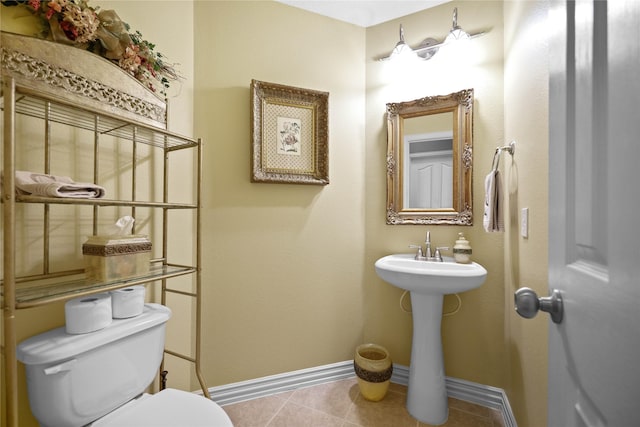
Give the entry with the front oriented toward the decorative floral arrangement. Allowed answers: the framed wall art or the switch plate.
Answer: the switch plate

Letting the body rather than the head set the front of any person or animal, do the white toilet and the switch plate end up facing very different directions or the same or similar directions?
very different directions

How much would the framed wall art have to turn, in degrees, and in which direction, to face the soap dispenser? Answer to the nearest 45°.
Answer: approximately 45° to its left

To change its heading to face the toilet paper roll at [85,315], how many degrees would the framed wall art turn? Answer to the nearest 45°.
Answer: approximately 90° to its right

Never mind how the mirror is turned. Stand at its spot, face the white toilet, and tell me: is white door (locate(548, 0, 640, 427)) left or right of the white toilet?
left

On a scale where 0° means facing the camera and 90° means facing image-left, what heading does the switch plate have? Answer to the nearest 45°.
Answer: approximately 45°

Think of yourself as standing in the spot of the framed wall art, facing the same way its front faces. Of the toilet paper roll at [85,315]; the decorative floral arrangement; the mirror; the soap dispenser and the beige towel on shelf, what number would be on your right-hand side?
3

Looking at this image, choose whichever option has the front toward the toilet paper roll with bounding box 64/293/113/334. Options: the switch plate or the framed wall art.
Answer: the switch plate
